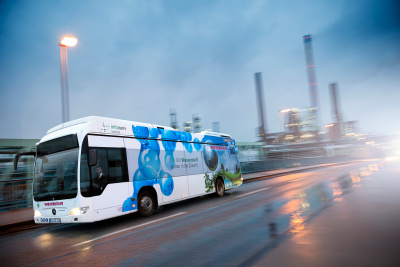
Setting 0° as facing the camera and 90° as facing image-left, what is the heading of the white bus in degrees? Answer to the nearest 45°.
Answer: approximately 45°
